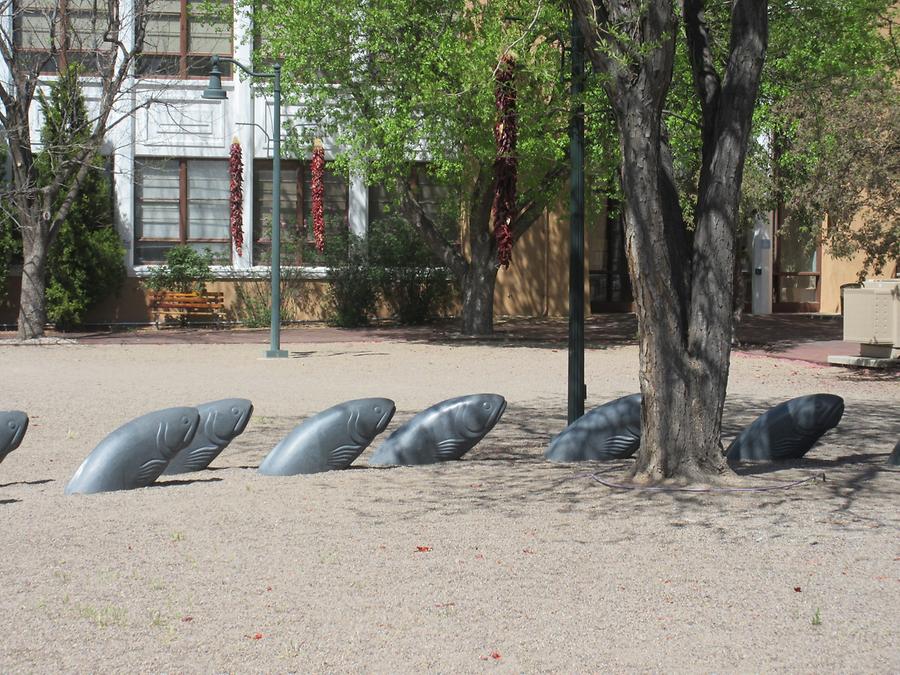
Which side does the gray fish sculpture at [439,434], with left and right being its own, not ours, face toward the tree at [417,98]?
left

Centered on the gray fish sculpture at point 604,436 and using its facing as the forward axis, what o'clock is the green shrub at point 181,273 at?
The green shrub is roughly at 8 o'clock from the gray fish sculpture.

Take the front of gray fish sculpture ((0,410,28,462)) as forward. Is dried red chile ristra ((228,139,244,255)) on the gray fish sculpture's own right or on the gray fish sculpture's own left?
on the gray fish sculpture's own left

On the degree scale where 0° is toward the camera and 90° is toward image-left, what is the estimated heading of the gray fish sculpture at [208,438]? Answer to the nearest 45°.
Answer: approximately 270°

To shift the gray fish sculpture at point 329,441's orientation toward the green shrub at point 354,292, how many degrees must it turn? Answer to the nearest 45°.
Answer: approximately 90° to its left

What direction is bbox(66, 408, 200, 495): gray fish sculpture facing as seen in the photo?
to the viewer's right

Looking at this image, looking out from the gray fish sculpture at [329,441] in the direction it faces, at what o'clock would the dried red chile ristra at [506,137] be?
The dried red chile ristra is roughly at 10 o'clock from the gray fish sculpture.

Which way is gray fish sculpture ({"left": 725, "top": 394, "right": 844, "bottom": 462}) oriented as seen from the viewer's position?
to the viewer's right

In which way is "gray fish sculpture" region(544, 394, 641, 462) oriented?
to the viewer's right

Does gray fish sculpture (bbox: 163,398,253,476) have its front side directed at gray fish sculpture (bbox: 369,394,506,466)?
yes

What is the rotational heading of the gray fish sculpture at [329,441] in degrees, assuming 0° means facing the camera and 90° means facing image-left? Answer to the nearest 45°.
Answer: approximately 270°

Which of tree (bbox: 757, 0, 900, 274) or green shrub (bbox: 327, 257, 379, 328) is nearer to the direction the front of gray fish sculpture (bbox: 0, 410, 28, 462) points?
the tree

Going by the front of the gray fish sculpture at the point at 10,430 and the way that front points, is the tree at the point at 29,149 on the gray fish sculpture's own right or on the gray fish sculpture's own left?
on the gray fish sculpture's own left

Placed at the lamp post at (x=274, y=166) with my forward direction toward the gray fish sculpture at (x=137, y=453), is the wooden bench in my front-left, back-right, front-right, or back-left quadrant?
back-right

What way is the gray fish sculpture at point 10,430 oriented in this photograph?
to the viewer's right
